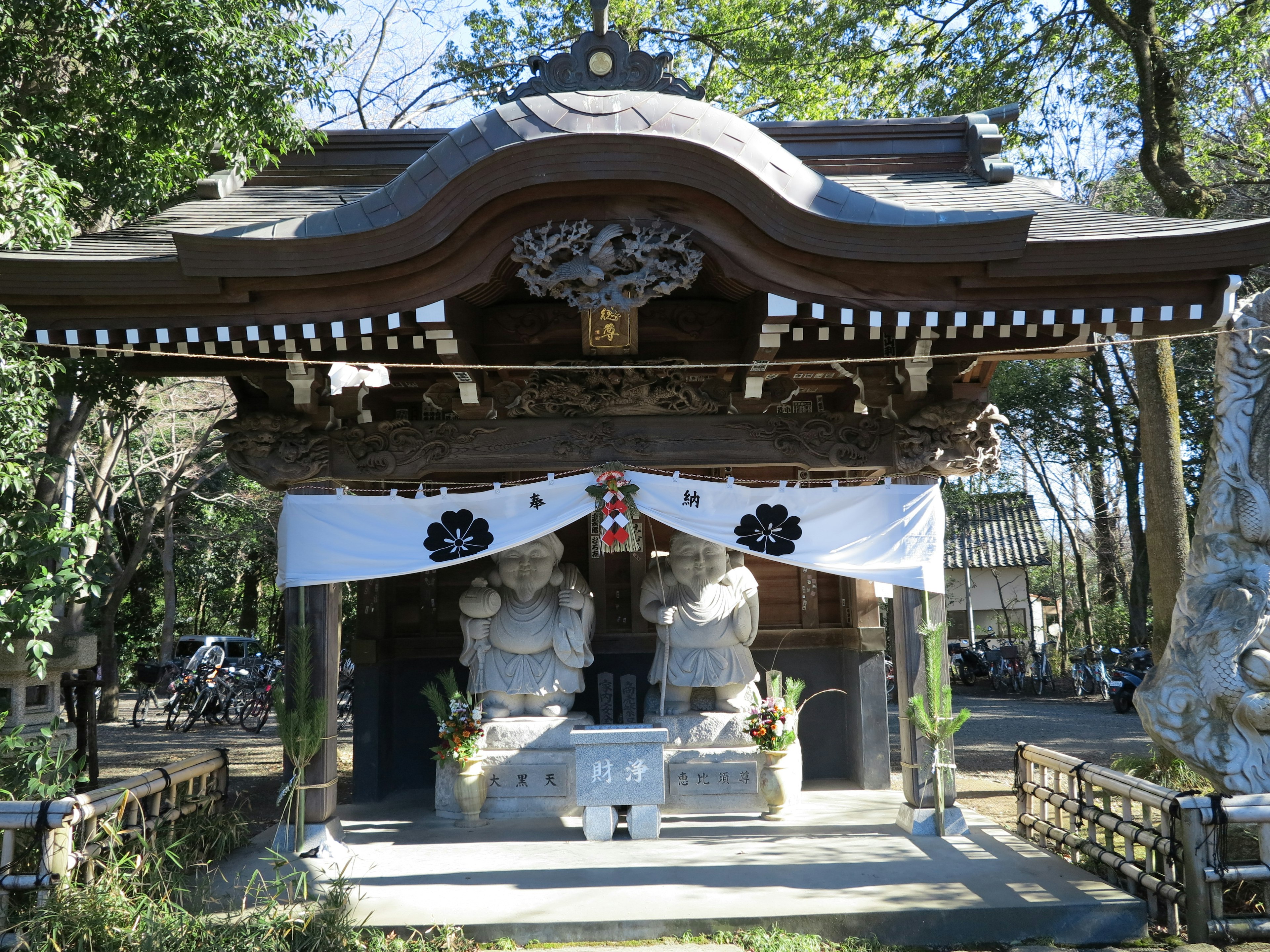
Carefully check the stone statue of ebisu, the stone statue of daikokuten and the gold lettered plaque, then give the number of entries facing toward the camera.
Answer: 3

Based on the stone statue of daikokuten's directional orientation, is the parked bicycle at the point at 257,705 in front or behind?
behind

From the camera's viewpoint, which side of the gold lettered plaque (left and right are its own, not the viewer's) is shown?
front

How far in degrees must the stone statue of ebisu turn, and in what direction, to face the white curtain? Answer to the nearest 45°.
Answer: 0° — it already faces it

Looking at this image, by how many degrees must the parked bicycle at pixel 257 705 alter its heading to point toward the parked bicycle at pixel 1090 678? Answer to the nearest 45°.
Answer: approximately 135° to its left

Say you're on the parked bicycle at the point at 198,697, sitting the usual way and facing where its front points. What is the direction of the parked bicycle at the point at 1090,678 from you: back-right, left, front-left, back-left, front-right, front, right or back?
back-left

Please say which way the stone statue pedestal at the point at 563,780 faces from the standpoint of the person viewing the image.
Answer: facing the viewer

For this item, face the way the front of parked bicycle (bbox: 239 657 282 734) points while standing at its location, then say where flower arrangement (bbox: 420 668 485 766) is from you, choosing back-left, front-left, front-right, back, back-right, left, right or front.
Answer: front-left

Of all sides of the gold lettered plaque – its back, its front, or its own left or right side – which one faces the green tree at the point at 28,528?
right

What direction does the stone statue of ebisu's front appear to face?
toward the camera

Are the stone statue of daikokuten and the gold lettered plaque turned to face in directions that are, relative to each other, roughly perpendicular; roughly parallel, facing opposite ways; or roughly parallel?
roughly parallel

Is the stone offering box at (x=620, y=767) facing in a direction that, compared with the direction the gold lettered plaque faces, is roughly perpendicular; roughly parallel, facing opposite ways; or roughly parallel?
roughly parallel

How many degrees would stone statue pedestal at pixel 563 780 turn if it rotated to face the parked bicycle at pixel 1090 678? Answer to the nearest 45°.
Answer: approximately 135° to its left
